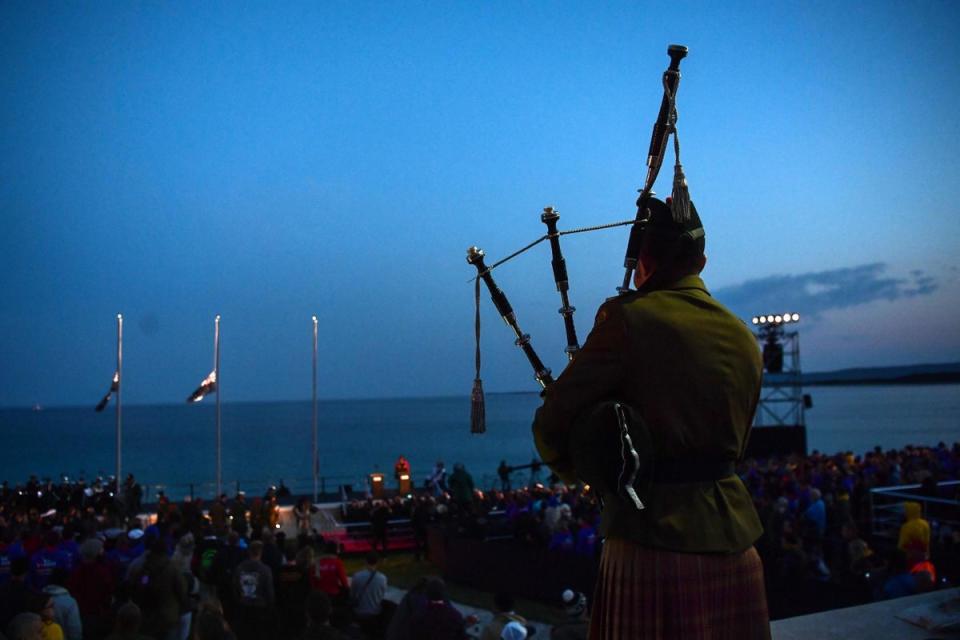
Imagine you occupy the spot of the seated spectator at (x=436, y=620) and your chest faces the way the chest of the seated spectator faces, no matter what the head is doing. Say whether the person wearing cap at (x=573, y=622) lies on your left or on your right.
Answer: on your right

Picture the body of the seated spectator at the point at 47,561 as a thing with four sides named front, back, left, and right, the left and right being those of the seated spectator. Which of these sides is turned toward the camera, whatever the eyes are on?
back

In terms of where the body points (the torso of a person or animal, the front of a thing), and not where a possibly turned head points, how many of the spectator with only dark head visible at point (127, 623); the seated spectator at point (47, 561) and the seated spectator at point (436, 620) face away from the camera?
3

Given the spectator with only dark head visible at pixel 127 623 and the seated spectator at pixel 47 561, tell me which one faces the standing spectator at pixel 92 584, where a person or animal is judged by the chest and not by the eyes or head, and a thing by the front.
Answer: the spectator with only dark head visible at pixel 127 623

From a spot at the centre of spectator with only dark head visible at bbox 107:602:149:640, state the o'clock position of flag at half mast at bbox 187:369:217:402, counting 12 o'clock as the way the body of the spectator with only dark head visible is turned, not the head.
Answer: The flag at half mast is roughly at 12 o'clock from the spectator with only dark head visible.

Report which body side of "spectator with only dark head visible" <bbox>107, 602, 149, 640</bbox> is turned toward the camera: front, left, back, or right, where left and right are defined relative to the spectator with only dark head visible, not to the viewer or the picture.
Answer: back

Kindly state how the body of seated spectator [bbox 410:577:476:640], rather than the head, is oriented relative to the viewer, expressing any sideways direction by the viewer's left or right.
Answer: facing away from the viewer

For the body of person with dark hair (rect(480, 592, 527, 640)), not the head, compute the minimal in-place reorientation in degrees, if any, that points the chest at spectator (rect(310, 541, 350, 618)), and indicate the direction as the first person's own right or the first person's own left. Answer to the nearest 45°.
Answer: approximately 45° to the first person's own left

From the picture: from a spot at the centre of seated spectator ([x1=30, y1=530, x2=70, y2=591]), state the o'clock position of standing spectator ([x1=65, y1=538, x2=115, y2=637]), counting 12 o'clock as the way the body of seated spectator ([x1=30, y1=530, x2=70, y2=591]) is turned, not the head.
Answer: standing spectator ([x1=65, y1=538, x2=115, y2=637]) is roughly at 5 o'clock from seated spectator ([x1=30, y1=530, x2=70, y2=591]).

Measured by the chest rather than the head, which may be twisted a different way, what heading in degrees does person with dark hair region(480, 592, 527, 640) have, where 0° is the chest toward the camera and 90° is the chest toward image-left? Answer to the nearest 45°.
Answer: approximately 180°

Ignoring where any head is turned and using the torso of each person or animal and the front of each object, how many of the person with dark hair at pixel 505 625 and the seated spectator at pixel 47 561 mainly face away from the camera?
2

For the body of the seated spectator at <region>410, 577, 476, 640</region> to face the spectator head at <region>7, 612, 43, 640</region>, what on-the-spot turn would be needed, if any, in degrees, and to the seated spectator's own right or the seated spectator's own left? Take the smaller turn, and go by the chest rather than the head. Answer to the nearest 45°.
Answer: approximately 90° to the seated spectator's own left

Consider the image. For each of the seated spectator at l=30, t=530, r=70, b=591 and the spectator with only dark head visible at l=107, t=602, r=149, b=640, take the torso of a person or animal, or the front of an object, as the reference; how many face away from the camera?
2

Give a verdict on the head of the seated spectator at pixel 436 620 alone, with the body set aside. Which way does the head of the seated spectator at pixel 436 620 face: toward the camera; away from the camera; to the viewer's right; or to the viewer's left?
away from the camera
